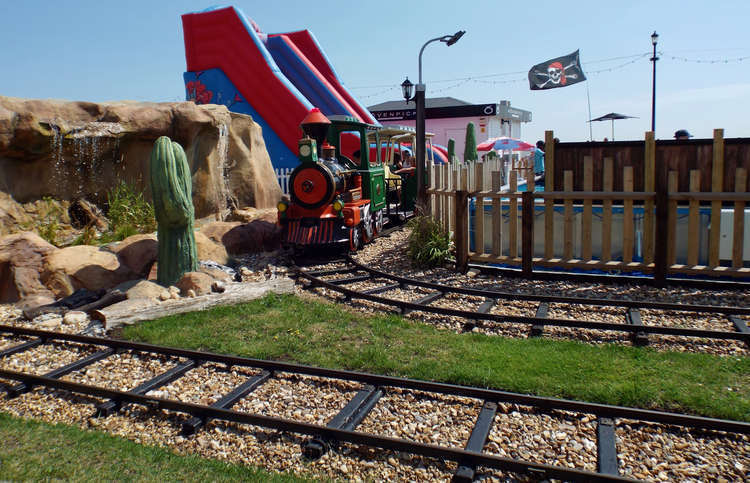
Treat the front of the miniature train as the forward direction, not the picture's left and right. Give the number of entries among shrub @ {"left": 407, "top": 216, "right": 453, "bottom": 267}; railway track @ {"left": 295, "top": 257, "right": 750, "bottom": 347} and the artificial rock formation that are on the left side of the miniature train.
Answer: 2

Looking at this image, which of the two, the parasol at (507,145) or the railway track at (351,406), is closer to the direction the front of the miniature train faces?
the railway track

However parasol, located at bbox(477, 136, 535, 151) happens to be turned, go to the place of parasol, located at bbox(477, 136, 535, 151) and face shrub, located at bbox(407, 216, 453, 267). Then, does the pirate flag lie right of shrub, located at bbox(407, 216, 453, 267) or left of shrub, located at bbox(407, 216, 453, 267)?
left

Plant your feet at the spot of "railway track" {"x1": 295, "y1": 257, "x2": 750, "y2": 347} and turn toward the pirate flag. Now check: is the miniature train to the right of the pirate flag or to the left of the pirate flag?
left

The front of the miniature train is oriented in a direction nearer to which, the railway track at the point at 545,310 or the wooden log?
the wooden log

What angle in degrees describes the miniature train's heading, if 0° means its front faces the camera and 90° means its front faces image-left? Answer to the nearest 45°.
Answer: approximately 45°

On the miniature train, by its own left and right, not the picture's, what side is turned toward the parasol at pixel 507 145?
back

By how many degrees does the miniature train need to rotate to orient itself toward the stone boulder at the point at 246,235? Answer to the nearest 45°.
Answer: approximately 90° to its right

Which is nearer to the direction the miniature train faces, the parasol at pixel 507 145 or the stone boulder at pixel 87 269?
the stone boulder

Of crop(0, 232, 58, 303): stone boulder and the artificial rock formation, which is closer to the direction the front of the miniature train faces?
the stone boulder

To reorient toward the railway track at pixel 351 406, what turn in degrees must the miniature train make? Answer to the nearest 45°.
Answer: approximately 45° to its left
